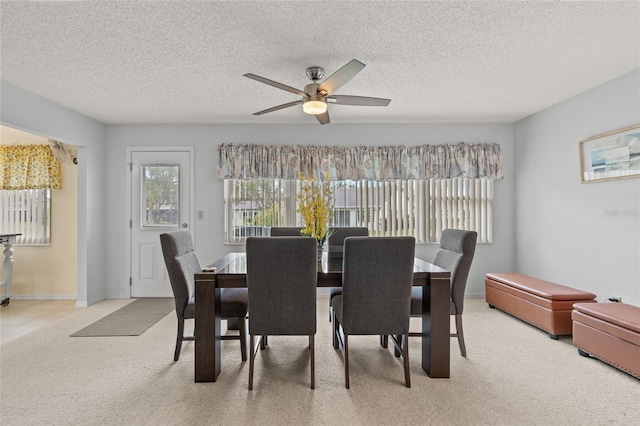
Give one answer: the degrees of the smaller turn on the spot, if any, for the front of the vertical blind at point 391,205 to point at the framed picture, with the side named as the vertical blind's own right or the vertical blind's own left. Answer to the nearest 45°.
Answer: approximately 45° to the vertical blind's own left

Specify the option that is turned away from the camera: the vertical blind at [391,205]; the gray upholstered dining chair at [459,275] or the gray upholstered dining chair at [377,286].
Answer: the gray upholstered dining chair at [377,286]

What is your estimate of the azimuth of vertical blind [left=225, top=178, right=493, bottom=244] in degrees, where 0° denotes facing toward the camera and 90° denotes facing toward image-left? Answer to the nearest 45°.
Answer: approximately 0°

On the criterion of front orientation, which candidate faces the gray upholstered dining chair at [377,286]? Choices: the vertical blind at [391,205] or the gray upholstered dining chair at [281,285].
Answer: the vertical blind

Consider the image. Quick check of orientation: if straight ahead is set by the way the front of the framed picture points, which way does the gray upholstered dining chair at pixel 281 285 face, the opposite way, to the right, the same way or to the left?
to the right

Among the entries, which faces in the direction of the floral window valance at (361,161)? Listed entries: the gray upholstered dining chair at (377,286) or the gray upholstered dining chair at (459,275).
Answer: the gray upholstered dining chair at (377,286)

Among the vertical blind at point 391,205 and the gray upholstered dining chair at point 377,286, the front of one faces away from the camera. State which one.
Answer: the gray upholstered dining chair

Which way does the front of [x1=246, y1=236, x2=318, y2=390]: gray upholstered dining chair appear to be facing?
away from the camera

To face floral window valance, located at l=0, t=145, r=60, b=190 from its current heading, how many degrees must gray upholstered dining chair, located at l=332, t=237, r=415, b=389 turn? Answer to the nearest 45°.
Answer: approximately 90° to its left

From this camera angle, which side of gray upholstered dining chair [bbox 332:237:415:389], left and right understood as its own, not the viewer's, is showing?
back

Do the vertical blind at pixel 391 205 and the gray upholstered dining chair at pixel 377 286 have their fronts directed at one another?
yes

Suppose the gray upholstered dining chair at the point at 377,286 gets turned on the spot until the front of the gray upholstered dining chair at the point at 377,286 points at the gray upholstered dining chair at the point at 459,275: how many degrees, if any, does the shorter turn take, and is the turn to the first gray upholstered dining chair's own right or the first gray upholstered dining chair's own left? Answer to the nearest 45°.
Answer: approximately 45° to the first gray upholstered dining chair's own right
